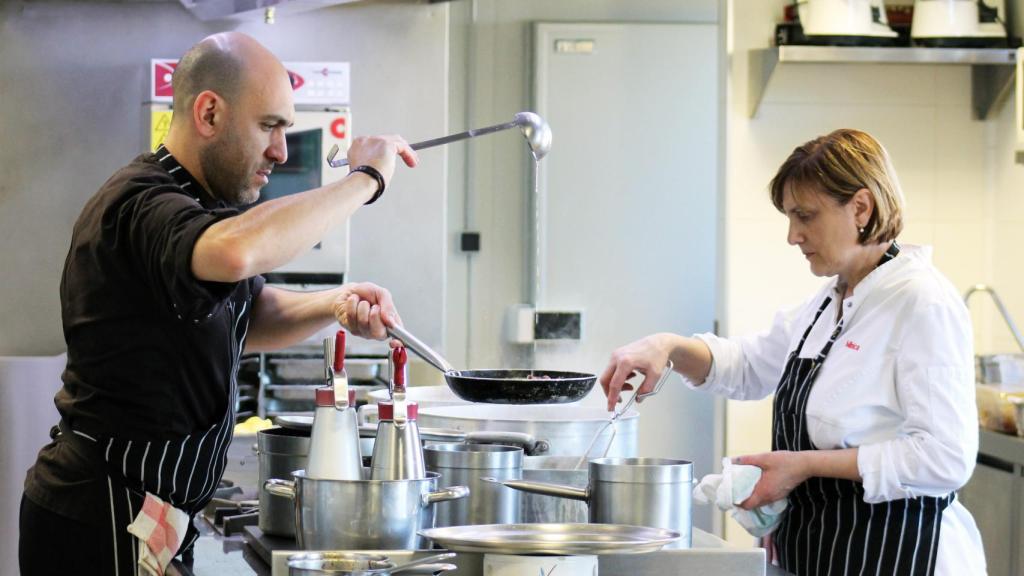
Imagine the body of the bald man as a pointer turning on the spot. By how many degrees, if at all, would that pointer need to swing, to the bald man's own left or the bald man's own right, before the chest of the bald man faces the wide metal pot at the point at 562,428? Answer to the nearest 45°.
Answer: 0° — they already face it

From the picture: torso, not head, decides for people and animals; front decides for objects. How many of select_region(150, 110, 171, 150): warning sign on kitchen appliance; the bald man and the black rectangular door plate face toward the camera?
2

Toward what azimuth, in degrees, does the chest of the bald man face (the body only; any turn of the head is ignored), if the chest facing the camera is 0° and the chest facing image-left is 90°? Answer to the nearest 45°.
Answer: approximately 270°

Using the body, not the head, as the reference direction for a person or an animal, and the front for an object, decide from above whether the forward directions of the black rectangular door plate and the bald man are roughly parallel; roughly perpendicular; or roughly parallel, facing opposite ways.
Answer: roughly perpendicular

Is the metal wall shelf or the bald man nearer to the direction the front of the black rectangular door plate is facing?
the bald man

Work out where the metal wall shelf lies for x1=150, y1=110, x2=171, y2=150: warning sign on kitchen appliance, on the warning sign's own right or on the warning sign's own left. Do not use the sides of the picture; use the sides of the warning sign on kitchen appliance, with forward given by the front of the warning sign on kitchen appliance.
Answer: on the warning sign's own left

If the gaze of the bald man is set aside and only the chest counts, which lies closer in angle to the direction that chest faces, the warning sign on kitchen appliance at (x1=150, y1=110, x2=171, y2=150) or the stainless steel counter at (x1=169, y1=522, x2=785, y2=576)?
the stainless steel counter

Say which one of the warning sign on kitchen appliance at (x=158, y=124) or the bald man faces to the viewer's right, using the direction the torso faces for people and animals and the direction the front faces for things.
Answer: the bald man

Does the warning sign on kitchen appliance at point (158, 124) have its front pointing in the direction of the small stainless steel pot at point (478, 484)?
yes

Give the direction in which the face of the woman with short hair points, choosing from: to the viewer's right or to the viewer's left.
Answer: to the viewer's left
